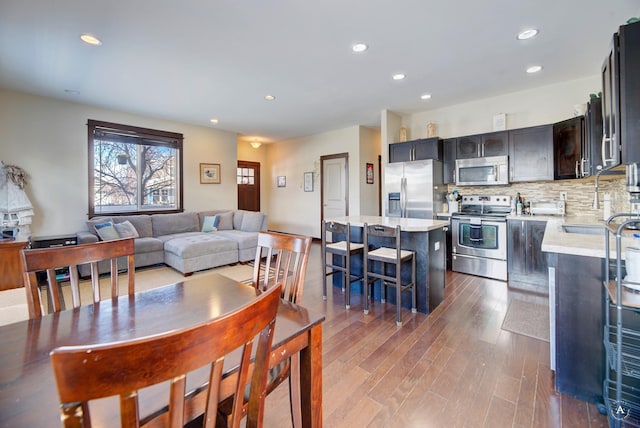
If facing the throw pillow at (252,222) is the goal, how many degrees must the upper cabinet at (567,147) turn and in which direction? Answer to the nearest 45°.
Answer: approximately 45° to its right

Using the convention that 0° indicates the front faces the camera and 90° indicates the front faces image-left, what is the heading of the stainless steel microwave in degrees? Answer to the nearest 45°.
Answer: approximately 0°

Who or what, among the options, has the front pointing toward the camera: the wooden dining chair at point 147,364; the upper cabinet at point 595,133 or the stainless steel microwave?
the stainless steel microwave

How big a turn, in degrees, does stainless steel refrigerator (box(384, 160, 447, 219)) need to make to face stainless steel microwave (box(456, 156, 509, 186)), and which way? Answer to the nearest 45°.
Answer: approximately 90° to its left

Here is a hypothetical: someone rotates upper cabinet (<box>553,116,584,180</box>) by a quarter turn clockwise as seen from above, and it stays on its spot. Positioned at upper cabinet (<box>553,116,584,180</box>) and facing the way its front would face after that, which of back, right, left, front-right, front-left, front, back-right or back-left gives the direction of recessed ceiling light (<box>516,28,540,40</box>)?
back-left

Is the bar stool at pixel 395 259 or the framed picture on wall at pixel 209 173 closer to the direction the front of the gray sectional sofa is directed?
the bar stool

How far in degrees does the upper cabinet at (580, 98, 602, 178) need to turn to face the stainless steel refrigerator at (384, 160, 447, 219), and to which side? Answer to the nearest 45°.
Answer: approximately 45° to its right

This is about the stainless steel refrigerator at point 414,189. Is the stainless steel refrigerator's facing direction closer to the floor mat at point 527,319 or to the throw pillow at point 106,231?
the floor mat

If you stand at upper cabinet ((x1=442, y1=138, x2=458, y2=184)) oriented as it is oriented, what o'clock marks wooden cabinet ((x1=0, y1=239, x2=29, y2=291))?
The wooden cabinet is roughly at 2 o'clock from the upper cabinet.
